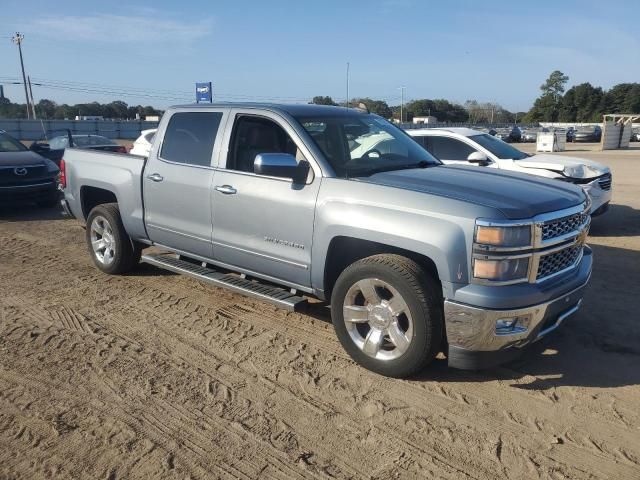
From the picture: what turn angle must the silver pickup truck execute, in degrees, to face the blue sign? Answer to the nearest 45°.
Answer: approximately 135° to its left

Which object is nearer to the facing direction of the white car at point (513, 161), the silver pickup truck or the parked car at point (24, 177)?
the silver pickup truck

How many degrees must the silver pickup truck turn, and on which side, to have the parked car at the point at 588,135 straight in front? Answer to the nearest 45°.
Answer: approximately 90° to its left

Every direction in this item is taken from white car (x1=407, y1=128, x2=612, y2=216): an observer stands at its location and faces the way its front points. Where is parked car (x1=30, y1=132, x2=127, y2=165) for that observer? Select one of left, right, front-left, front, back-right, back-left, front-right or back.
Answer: back-right

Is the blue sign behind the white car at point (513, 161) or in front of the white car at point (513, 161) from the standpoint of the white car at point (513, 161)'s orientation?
behind

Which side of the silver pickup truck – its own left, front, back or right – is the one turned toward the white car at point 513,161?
left

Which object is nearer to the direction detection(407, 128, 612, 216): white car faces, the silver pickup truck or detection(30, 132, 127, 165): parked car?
the silver pickup truck

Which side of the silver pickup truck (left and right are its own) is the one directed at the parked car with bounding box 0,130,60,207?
back

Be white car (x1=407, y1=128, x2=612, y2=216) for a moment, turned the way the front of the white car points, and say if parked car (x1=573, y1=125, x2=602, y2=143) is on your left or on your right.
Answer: on your left

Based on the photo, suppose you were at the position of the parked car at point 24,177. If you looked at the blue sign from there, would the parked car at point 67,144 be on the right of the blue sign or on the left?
left

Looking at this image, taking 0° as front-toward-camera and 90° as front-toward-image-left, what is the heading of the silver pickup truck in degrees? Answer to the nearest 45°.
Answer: approximately 315°
